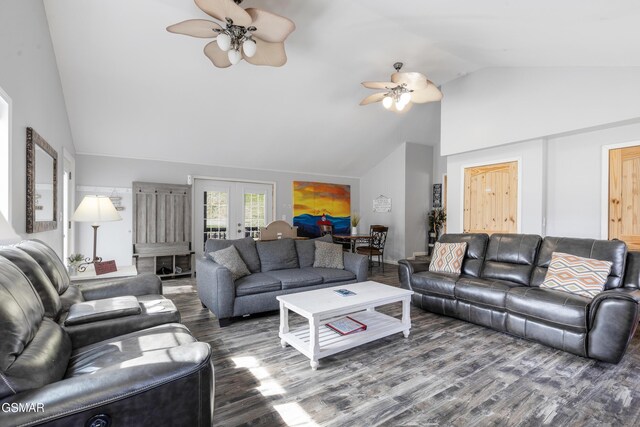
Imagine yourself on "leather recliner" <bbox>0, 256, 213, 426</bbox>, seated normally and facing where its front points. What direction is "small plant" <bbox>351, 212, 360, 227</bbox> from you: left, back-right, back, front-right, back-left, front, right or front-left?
front-left

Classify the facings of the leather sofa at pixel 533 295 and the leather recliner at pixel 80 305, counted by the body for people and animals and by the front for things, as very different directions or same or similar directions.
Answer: very different directions

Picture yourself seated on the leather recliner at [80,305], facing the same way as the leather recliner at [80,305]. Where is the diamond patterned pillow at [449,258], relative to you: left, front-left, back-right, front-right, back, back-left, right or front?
front

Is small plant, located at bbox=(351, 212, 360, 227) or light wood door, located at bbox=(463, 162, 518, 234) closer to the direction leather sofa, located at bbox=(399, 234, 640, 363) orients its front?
the small plant

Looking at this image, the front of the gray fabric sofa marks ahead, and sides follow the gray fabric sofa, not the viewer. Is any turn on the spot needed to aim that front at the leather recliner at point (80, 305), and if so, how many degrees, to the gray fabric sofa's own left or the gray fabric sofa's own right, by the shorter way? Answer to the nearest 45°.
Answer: approximately 90° to the gray fabric sofa's own right

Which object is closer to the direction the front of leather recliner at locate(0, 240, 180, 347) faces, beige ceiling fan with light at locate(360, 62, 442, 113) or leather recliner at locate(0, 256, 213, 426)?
the beige ceiling fan with light

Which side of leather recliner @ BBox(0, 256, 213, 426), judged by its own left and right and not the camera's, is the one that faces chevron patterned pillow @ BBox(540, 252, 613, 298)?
front

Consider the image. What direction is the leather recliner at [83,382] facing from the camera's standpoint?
to the viewer's right

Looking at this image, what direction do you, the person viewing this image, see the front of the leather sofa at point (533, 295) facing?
facing the viewer and to the left of the viewer

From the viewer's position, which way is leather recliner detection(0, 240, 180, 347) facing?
facing to the right of the viewer

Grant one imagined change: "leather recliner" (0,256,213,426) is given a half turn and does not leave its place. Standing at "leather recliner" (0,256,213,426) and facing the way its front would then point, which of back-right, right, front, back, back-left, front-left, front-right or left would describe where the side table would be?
right

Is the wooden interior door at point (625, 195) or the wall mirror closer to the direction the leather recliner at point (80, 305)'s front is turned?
the wooden interior door

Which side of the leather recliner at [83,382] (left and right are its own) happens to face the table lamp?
left

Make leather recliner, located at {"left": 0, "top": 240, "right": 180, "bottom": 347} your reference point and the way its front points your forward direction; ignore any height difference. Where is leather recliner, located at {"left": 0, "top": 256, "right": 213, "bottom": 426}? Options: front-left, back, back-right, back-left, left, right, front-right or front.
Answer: right

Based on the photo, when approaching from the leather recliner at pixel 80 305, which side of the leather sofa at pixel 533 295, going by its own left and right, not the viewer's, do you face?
front

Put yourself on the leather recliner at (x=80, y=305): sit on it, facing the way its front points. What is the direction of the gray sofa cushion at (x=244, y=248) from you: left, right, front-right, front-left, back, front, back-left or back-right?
front-left

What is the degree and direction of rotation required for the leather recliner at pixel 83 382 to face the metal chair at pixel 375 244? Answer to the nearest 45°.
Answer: approximately 45° to its left

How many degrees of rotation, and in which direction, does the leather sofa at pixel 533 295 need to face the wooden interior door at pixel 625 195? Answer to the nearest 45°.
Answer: approximately 180°

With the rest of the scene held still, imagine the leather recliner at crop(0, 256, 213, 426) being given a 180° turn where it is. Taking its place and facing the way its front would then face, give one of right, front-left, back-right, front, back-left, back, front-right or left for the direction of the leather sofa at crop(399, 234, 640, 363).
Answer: back

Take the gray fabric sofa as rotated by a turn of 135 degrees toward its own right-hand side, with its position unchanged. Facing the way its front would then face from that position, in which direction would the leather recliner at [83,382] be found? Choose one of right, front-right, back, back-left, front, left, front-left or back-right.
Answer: left
